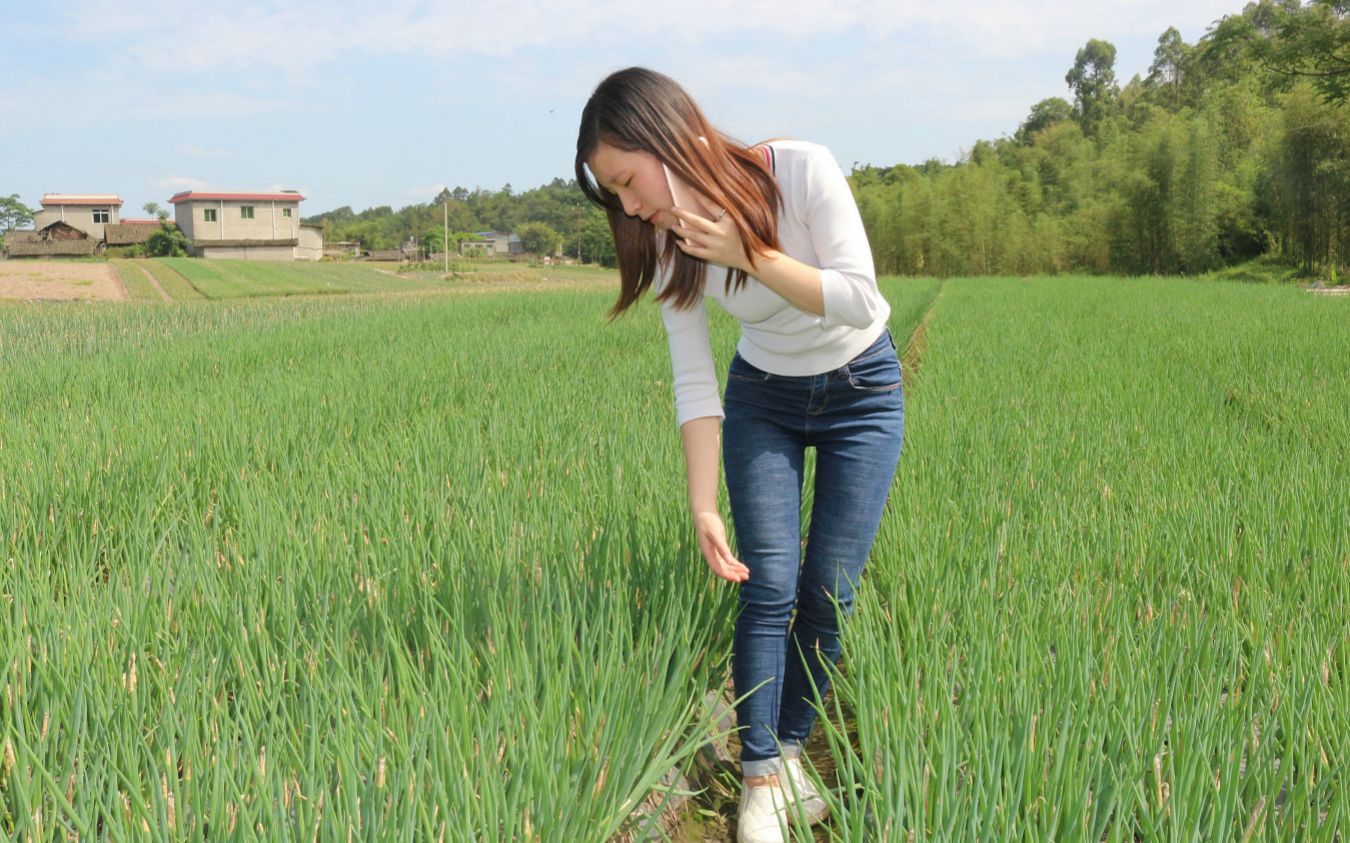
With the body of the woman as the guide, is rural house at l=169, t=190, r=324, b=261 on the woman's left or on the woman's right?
on the woman's right

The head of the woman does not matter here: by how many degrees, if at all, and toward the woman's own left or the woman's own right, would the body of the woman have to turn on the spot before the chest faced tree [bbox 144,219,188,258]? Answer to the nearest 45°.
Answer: approximately 90° to the woman's own right

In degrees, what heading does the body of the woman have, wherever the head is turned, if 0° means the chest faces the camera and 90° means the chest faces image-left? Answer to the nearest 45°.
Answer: approximately 45°

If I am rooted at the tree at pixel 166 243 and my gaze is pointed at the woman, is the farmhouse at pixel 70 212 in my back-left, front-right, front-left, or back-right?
back-right

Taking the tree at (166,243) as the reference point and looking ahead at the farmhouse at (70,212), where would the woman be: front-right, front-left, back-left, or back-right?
back-left

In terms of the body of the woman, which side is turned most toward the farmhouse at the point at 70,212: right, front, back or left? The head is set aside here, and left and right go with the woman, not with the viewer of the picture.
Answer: right

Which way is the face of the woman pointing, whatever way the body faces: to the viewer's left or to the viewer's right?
to the viewer's left
